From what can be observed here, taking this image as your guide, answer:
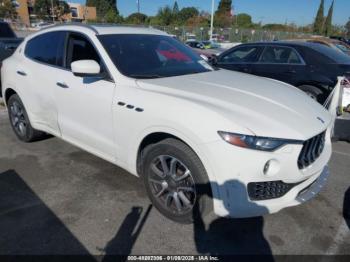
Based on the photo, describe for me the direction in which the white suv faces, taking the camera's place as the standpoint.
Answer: facing the viewer and to the right of the viewer

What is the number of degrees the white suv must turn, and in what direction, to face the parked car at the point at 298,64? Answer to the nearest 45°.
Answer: approximately 90° to its left
